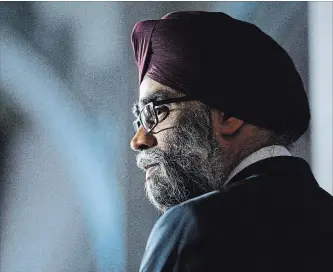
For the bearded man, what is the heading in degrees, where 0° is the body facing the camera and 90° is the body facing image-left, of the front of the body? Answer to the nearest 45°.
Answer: approximately 135°

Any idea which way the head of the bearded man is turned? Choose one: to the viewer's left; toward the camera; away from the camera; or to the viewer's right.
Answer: to the viewer's left
